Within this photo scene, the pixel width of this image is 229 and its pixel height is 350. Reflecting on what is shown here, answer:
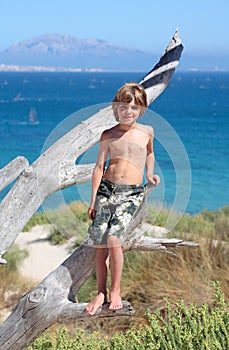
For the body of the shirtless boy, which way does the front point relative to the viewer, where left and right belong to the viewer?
facing the viewer

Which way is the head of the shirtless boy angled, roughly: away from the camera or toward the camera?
toward the camera
